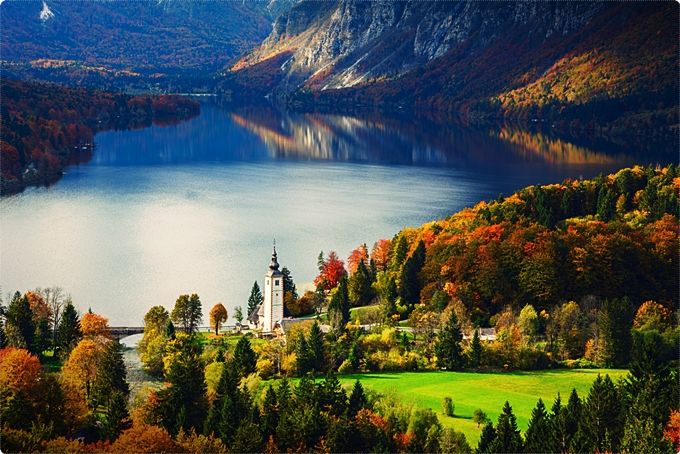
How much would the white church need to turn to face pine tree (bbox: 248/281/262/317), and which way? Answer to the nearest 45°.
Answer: approximately 135° to its left

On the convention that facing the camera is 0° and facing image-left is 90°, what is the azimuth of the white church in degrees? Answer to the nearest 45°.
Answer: approximately 315°

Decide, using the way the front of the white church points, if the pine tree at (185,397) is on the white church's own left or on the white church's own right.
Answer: on the white church's own right

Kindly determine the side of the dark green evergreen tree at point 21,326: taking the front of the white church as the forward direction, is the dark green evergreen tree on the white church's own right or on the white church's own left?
on the white church's own right

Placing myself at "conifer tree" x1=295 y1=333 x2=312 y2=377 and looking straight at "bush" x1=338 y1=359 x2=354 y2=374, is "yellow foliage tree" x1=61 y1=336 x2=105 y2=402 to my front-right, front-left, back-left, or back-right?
back-right
